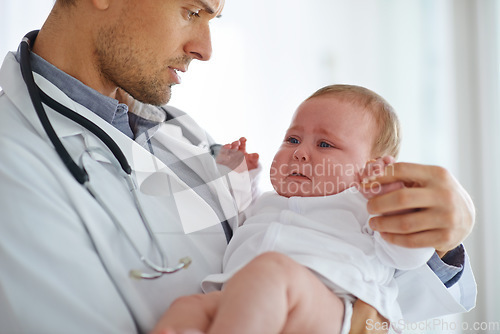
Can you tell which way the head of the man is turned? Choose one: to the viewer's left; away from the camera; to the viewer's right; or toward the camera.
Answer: to the viewer's right

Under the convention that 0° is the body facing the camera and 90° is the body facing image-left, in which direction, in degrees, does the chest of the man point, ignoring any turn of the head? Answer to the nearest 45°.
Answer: approximately 315°

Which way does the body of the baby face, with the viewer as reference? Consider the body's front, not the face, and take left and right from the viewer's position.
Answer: facing the viewer and to the left of the viewer

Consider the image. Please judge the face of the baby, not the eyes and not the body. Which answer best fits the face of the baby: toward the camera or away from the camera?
toward the camera
